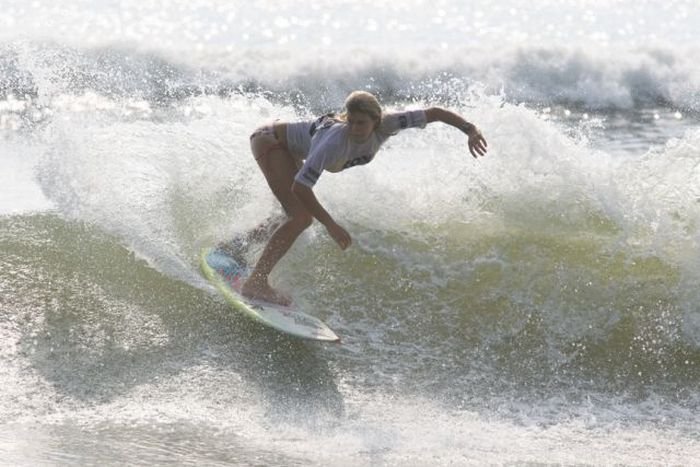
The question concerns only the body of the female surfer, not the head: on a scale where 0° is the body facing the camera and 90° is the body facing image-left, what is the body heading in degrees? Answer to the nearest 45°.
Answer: approximately 315°

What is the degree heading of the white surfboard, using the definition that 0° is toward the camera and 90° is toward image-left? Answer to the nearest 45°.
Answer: approximately 315°
